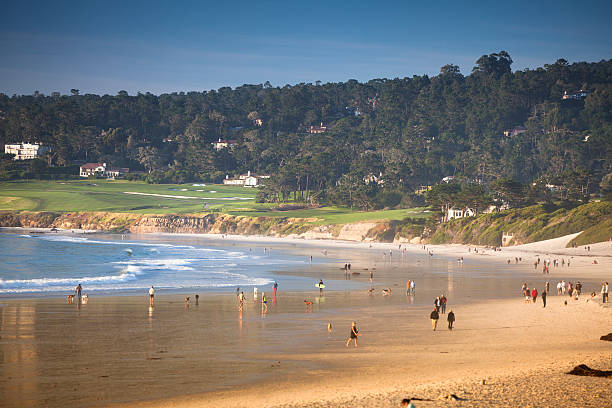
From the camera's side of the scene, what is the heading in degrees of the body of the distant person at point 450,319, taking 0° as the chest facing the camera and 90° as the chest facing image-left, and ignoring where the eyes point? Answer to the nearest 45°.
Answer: approximately 180°

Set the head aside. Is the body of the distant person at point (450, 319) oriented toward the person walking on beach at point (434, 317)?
no
